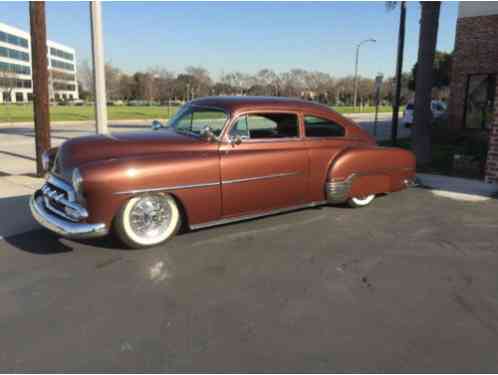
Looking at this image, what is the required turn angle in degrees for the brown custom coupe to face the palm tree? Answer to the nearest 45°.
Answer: approximately 180°

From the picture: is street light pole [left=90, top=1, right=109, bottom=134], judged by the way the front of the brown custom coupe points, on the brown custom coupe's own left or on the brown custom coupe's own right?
on the brown custom coupe's own right

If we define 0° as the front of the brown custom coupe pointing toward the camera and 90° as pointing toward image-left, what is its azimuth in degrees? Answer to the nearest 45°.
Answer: approximately 45°

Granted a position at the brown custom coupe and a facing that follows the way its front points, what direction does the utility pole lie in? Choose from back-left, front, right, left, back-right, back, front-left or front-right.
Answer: right

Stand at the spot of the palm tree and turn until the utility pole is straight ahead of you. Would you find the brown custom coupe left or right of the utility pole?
left

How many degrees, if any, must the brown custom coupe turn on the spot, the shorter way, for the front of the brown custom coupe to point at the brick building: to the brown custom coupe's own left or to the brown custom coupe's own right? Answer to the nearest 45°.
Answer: approximately 180°
